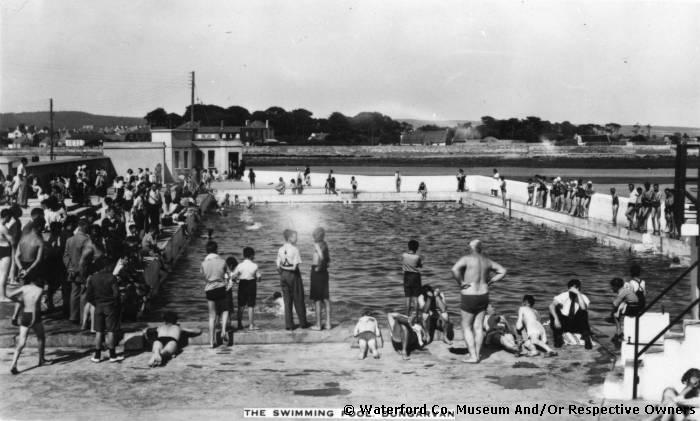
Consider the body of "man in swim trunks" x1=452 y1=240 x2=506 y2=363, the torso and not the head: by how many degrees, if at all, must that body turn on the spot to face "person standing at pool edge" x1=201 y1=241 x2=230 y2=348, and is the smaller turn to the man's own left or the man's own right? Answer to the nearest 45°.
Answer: approximately 90° to the man's own left

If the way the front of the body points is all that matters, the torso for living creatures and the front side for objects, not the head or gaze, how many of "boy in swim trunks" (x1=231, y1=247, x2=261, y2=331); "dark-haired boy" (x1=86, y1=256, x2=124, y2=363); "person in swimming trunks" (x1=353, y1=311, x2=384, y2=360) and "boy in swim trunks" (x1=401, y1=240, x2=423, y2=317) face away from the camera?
4

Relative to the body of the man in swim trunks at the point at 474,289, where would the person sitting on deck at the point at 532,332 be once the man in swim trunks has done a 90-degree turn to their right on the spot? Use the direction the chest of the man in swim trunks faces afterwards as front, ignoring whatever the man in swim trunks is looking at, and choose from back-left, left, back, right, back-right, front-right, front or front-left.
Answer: front-left

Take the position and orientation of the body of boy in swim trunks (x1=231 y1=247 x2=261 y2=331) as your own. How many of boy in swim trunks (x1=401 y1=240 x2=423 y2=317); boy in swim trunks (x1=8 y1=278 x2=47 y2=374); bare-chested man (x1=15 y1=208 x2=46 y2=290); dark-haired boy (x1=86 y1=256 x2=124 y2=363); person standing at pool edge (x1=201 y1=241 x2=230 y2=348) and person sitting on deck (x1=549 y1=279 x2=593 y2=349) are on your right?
2

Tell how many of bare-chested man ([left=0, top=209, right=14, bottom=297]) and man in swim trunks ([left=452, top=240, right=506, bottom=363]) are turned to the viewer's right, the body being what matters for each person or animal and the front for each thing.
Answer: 1

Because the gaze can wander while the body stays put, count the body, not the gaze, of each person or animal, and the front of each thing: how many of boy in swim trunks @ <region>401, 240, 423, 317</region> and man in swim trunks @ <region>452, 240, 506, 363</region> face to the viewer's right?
0

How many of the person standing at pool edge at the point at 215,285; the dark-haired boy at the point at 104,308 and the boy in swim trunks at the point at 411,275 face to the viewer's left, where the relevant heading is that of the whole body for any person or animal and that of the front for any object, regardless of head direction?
0

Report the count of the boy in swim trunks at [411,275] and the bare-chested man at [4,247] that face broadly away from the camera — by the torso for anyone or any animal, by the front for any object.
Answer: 1

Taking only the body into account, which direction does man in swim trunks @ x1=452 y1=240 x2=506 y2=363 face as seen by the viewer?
away from the camera

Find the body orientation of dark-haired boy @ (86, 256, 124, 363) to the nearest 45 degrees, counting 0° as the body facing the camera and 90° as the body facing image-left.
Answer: approximately 180°

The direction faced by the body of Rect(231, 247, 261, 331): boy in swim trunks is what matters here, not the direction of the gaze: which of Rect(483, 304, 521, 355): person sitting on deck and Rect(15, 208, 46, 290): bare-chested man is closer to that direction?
the bare-chested man

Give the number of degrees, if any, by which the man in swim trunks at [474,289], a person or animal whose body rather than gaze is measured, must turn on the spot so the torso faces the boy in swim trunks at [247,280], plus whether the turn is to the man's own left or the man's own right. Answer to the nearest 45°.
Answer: approximately 90° to the man's own left

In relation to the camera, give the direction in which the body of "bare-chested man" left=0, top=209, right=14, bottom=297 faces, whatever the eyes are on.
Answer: to the viewer's right

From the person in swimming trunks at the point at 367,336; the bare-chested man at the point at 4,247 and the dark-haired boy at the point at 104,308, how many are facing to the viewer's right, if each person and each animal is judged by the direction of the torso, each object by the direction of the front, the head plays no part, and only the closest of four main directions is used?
1

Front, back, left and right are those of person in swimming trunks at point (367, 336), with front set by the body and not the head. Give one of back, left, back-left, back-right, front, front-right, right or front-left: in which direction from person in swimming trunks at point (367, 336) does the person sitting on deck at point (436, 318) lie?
front-right

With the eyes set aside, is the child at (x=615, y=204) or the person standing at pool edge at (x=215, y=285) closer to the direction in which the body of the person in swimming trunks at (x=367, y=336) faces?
the child

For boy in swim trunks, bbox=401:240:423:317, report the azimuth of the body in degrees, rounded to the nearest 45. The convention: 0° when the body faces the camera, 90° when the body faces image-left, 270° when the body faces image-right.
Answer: approximately 180°

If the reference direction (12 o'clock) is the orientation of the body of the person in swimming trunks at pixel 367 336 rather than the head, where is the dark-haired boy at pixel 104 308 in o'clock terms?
The dark-haired boy is roughly at 9 o'clock from the person in swimming trunks.

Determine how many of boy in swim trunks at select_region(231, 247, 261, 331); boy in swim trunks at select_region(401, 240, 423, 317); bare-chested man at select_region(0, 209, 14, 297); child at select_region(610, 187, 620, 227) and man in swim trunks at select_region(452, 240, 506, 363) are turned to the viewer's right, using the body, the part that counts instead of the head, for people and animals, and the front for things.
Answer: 1
